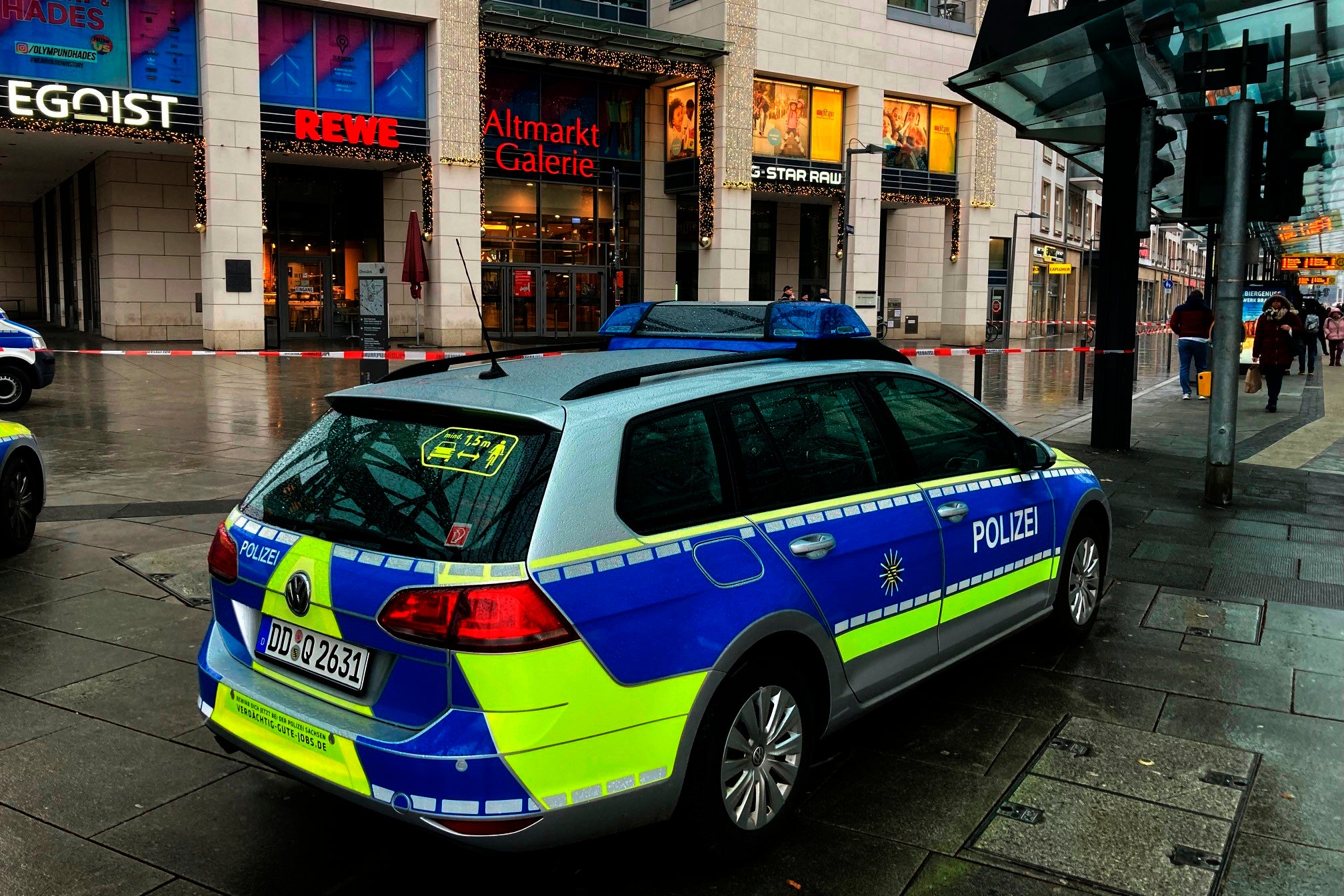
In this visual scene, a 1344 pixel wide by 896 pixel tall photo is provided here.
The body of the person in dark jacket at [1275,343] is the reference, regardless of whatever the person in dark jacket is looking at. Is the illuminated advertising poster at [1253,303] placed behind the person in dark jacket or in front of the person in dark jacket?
behind

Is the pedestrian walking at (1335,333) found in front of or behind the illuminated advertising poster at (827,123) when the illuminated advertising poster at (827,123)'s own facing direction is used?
in front

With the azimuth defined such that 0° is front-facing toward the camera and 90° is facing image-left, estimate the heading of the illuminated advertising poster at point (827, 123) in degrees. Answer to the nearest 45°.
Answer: approximately 315°

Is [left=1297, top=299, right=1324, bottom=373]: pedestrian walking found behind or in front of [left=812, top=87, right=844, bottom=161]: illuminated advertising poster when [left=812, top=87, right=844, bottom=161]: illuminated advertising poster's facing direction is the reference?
in front

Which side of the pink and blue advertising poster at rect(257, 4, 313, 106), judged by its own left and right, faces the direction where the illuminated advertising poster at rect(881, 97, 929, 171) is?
left

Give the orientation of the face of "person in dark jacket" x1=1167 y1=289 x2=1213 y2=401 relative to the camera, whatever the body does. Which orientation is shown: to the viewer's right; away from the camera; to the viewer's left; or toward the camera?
away from the camera
